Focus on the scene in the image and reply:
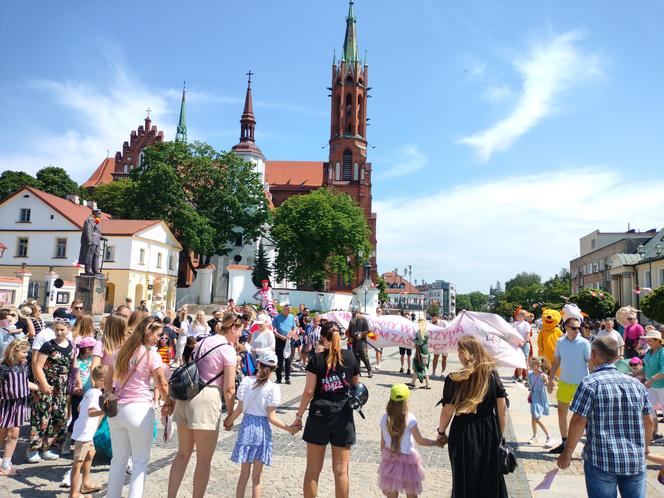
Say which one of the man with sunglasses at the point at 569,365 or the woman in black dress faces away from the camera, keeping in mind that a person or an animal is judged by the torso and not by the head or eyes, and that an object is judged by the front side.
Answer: the woman in black dress

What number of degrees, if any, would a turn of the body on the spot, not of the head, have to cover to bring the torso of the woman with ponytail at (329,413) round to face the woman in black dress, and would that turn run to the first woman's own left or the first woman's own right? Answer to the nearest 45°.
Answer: approximately 135° to the first woman's own right

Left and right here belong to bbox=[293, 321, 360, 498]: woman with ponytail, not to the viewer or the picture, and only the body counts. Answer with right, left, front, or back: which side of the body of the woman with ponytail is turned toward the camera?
back

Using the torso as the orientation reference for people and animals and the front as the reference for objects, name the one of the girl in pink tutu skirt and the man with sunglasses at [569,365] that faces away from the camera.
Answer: the girl in pink tutu skirt

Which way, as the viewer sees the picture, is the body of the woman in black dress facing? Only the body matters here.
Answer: away from the camera

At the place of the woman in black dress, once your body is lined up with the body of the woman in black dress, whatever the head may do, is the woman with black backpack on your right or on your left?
on your left

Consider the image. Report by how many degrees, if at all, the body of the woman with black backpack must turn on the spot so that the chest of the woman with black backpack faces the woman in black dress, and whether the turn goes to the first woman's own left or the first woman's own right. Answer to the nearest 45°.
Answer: approximately 90° to the first woman's own right

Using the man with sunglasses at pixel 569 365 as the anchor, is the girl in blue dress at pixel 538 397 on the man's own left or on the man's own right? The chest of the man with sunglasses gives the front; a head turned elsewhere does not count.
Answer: on the man's own right

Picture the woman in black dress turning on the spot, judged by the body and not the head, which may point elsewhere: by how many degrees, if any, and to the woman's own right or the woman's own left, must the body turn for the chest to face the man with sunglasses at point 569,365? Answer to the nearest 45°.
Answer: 0° — they already face them

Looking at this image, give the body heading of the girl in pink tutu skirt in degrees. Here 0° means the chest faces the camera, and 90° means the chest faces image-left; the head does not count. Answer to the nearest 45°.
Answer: approximately 180°

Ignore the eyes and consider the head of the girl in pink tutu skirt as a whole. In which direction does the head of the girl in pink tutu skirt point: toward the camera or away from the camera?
away from the camera
